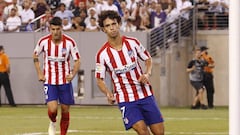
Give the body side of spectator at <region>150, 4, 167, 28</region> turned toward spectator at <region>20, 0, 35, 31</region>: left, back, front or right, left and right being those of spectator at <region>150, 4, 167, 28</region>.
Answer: right

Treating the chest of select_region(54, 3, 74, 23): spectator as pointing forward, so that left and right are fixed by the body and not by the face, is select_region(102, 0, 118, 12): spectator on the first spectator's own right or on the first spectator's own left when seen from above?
on the first spectator's own left

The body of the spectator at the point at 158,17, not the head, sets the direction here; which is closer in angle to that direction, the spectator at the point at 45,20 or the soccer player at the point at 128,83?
the soccer player

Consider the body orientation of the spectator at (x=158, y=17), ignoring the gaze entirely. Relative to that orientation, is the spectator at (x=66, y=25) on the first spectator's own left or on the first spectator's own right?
on the first spectator's own right

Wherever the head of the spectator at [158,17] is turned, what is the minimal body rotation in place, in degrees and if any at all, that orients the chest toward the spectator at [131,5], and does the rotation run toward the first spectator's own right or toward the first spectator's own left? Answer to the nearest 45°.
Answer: approximately 90° to the first spectator's own right

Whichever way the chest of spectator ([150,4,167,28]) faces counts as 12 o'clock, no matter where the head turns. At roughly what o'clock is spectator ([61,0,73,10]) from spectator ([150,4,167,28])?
spectator ([61,0,73,10]) is roughly at 3 o'clock from spectator ([150,4,167,28]).

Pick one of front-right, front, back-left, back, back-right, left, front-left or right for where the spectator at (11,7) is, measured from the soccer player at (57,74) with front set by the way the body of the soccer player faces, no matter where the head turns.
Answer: back

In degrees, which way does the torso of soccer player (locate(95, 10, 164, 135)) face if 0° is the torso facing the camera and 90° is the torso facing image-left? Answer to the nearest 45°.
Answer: approximately 0°

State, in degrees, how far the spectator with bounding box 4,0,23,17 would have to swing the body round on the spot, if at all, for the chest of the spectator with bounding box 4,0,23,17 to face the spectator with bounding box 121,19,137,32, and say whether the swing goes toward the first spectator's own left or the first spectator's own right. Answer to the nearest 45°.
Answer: approximately 90° to the first spectator's own left

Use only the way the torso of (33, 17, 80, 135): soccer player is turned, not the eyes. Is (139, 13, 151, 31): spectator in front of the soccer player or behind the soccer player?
behind

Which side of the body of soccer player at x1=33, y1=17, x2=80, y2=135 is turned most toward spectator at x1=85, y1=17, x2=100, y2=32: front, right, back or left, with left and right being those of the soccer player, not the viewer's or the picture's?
back
